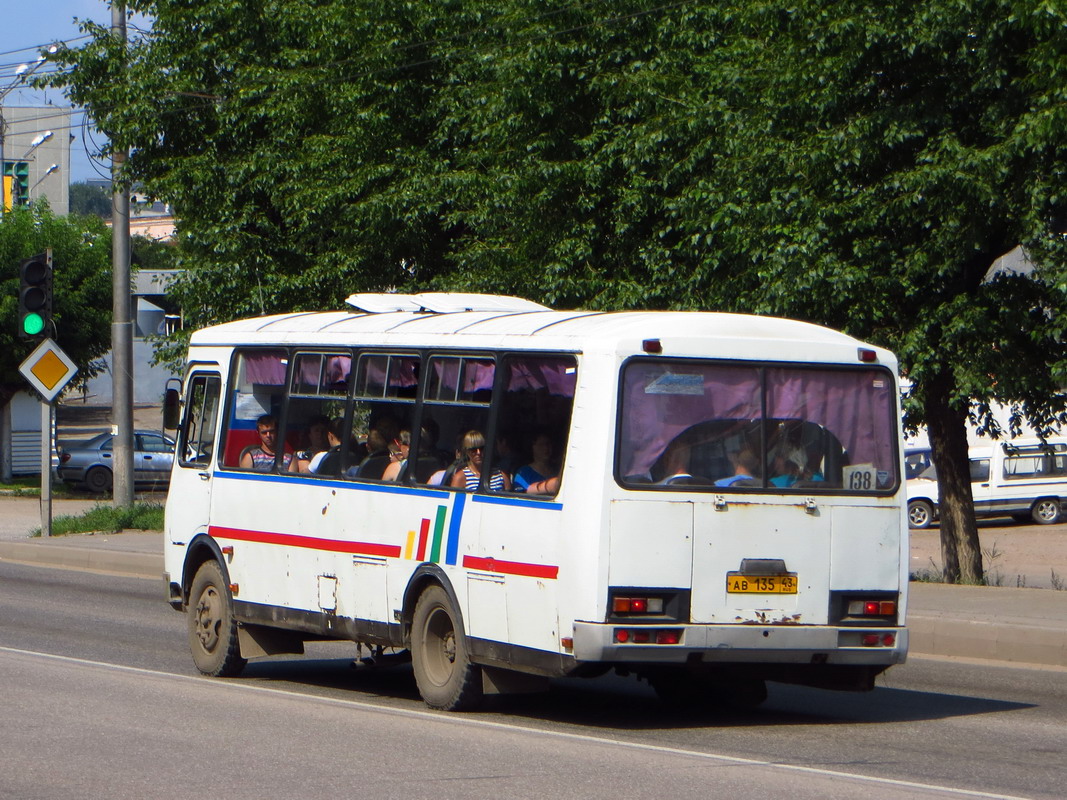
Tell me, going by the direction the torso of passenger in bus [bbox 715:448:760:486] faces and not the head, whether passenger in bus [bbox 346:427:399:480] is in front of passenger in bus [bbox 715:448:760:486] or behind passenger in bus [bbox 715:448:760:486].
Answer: in front

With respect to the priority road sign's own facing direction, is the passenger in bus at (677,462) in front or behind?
in front

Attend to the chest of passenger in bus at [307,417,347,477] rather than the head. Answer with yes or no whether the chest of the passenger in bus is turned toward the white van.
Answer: no

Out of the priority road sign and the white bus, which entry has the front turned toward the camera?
the priority road sign

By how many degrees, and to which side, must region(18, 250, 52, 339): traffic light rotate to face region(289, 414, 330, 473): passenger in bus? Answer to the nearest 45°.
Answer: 0° — it already faces them

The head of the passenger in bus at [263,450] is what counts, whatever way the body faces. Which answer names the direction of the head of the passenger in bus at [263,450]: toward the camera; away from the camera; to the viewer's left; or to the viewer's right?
toward the camera

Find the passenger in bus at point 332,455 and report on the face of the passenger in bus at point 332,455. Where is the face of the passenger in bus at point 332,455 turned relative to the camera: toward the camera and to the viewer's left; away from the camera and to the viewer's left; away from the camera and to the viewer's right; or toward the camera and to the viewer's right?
away from the camera and to the viewer's left

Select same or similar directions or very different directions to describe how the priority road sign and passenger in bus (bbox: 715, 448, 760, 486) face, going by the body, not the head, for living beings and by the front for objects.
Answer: very different directions

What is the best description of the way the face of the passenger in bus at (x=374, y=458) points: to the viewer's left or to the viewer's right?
to the viewer's left

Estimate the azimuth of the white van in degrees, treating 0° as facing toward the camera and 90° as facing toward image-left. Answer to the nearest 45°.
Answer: approximately 90°

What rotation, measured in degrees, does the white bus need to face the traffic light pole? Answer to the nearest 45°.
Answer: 0° — it already faces it

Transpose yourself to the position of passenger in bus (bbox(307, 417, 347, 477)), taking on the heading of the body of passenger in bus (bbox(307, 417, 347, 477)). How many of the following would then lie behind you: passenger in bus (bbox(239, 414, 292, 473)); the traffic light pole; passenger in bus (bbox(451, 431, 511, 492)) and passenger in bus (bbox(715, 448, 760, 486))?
2

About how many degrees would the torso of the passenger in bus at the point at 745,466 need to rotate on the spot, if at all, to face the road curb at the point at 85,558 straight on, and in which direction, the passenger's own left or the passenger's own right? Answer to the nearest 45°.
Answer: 0° — they already face it

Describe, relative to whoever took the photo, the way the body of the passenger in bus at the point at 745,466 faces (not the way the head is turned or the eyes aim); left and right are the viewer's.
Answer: facing away from the viewer and to the left of the viewer

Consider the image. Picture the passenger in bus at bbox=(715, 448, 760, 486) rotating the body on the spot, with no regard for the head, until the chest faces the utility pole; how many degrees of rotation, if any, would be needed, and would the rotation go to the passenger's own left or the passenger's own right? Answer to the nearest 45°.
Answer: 0° — they already face it

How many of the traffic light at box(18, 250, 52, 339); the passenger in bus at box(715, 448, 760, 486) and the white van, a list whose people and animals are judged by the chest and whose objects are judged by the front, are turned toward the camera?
1

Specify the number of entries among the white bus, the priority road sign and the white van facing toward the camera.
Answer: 1

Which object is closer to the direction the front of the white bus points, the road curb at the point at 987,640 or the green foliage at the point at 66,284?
the green foliage

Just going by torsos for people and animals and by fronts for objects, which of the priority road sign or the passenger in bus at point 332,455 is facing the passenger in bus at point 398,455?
the priority road sign
